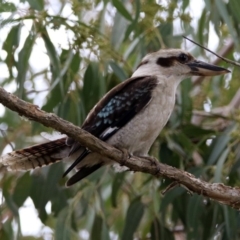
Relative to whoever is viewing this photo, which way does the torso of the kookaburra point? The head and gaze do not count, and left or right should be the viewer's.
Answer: facing to the right of the viewer

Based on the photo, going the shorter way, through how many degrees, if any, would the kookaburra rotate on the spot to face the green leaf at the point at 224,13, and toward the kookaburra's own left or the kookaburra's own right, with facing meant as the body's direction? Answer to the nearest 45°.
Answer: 0° — it already faces it

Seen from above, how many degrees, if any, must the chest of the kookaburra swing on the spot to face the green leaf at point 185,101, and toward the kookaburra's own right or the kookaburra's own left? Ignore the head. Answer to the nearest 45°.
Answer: approximately 45° to the kookaburra's own left
